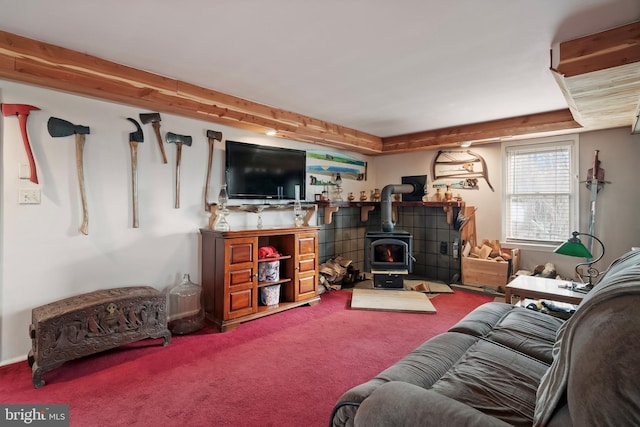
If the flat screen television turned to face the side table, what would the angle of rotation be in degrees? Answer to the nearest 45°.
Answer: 0° — it already faces it

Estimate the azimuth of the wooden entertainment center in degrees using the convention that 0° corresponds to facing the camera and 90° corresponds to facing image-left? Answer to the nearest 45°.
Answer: approximately 315°

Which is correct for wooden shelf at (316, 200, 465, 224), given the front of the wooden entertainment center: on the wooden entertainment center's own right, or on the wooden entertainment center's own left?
on the wooden entertainment center's own left

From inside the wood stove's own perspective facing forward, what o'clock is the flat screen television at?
The flat screen television is roughly at 2 o'clock from the wood stove.

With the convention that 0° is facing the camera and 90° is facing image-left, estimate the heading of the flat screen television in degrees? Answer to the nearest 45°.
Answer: approximately 315°

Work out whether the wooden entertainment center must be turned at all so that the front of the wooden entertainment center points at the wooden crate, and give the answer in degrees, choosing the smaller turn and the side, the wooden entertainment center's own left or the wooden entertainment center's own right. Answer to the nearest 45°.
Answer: approximately 45° to the wooden entertainment center's own left

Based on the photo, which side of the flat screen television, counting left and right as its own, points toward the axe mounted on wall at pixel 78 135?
right

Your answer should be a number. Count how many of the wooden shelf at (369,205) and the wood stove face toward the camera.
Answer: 2

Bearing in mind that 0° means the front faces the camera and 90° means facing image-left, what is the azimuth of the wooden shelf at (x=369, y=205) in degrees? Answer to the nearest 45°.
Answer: approximately 0°

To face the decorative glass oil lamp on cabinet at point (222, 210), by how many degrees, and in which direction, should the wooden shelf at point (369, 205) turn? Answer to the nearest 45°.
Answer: approximately 45° to its right
